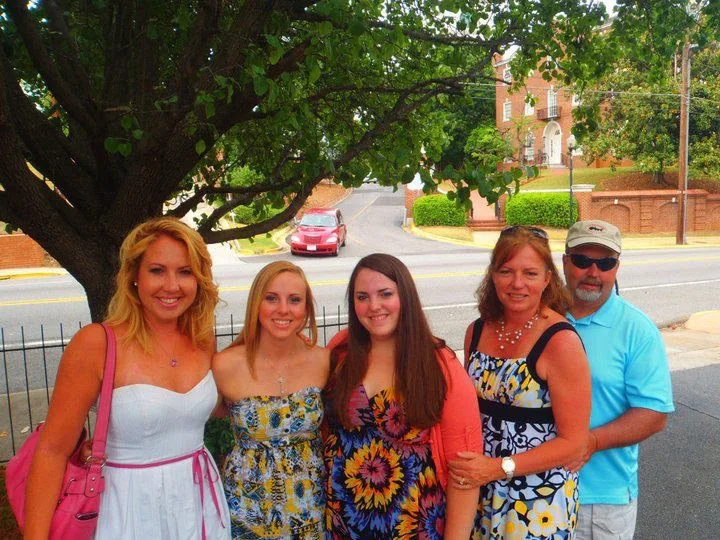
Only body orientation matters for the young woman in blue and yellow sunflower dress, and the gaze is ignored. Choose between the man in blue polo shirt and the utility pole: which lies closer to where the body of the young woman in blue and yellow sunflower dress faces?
the man in blue polo shirt

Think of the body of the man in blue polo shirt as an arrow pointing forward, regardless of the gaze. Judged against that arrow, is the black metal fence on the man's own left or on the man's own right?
on the man's own right

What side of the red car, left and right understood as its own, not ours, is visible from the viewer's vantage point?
front

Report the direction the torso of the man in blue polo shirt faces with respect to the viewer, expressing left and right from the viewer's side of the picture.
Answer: facing the viewer and to the left of the viewer

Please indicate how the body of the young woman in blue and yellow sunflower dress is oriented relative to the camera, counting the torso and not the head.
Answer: toward the camera

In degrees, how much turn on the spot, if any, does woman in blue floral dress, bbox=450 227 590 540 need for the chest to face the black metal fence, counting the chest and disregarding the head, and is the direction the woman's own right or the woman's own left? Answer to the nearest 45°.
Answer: approximately 90° to the woman's own right

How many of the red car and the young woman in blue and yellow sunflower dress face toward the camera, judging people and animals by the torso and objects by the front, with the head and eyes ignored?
2

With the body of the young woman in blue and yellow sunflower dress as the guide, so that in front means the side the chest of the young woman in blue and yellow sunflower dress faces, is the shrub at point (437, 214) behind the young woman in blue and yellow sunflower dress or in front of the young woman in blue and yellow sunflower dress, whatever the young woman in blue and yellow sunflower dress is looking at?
behind

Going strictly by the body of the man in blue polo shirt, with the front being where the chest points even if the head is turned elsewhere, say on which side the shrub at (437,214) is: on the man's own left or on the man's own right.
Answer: on the man's own right

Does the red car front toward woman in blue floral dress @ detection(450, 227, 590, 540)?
yes

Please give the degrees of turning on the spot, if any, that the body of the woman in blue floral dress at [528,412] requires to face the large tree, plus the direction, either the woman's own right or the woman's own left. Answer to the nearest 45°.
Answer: approximately 90° to the woman's own right

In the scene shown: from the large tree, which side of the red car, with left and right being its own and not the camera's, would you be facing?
front
